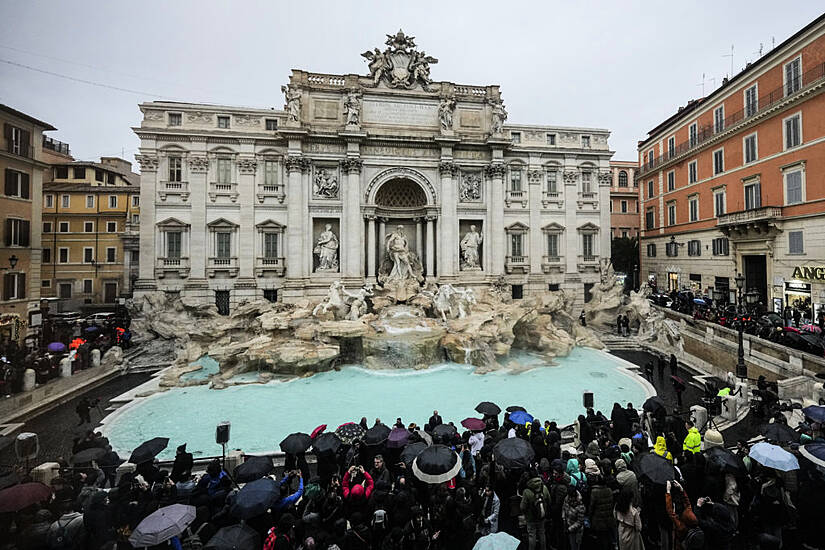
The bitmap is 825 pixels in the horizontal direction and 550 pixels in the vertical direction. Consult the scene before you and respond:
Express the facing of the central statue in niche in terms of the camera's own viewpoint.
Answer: facing the viewer

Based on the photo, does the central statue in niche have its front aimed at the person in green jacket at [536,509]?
yes

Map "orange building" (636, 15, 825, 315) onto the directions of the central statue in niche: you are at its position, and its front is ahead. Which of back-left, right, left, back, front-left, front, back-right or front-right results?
left

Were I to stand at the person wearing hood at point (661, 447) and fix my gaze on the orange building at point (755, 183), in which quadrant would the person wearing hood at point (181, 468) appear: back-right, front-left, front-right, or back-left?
back-left

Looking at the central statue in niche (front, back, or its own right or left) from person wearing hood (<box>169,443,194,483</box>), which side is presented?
front

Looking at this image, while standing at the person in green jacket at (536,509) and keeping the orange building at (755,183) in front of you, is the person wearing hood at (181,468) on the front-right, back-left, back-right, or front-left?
back-left

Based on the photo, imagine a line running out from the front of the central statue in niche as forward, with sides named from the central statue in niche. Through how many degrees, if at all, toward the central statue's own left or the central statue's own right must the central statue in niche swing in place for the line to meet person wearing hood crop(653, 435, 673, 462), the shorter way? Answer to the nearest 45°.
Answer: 0° — it already faces them

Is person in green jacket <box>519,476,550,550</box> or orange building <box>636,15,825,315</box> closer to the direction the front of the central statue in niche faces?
the person in green jacket

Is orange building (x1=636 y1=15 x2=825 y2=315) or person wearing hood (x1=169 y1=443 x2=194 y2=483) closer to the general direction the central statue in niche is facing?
the person wearing hood

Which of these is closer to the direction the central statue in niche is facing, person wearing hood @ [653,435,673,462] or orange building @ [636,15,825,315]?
the person wearing hood
